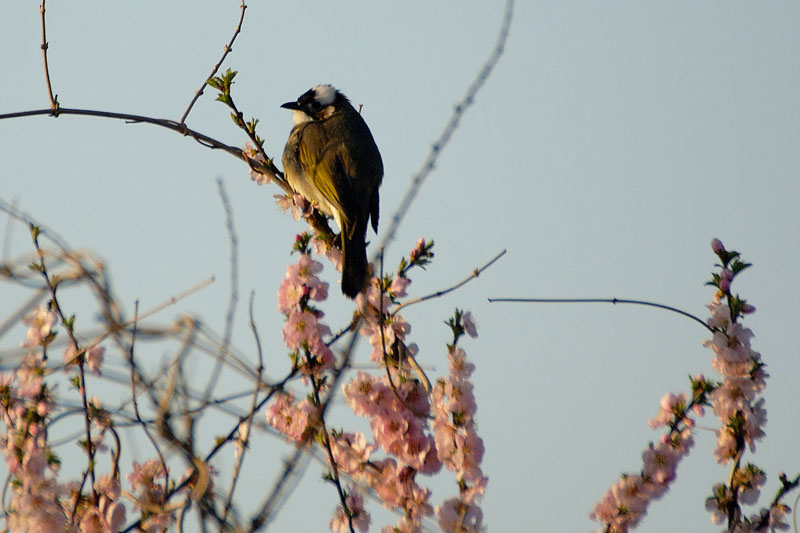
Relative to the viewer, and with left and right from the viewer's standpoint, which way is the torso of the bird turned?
facing away from the viewer and to the left of the viewer
